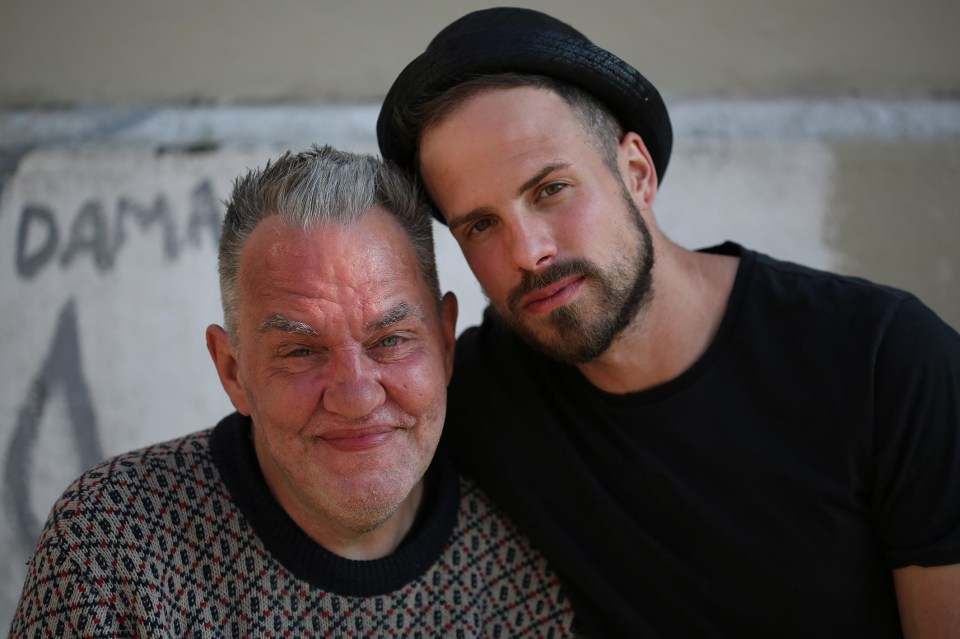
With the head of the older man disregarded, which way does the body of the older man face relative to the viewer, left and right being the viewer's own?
facing the viewer
